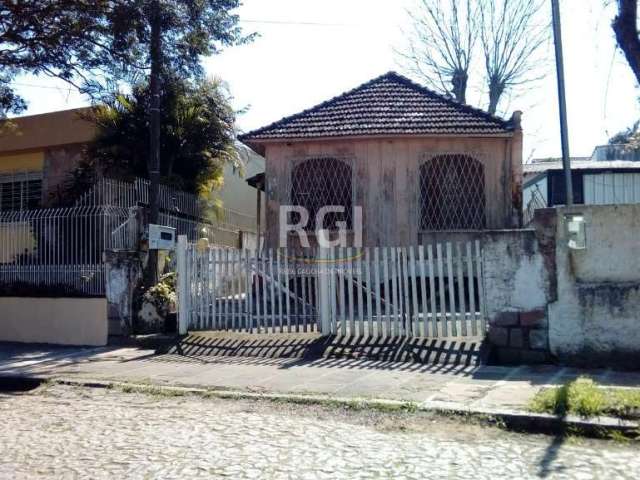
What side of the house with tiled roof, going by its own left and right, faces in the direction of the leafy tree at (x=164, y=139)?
right

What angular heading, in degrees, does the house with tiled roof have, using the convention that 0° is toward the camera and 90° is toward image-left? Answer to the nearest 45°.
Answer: approximately 0°

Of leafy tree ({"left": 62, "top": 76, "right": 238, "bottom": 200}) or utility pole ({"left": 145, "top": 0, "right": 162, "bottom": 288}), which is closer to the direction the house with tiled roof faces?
the utility pole

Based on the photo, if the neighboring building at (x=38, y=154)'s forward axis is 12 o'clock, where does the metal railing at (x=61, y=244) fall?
The metal railing is roughly at 12 o'clock from the neighboring building.

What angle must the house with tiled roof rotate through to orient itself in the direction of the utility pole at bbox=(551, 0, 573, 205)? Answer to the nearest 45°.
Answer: approximately 45° to its left

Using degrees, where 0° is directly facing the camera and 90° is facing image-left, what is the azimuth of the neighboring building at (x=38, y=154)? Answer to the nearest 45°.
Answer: approximately 0°

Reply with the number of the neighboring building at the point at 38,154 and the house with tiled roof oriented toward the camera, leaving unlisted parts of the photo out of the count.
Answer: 2

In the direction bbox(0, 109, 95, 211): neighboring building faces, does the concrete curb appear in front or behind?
in front

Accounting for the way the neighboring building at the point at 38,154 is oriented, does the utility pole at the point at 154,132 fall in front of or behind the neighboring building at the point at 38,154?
in front

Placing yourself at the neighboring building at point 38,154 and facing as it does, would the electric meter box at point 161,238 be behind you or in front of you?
in front
